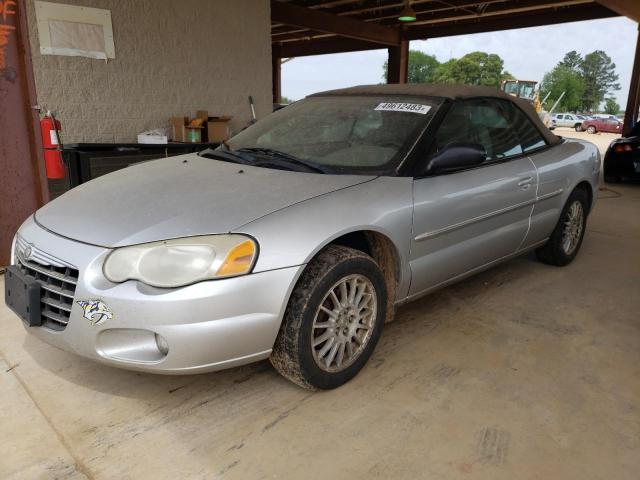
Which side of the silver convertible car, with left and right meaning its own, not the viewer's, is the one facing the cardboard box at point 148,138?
right

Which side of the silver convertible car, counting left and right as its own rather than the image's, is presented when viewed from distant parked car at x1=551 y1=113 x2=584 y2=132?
back

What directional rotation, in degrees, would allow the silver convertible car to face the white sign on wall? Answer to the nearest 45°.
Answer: approximately 90° to its right

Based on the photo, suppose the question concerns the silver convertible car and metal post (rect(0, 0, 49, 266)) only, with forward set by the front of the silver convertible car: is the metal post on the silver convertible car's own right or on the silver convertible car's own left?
on the silver convertible car's own right

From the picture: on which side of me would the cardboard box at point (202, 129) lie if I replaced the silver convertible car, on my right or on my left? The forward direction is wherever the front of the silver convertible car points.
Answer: on my right

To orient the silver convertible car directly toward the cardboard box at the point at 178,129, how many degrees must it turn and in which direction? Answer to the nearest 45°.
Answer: approximately 135° to its right

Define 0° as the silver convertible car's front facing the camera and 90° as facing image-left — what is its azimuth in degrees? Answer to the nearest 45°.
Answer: approximately 45°

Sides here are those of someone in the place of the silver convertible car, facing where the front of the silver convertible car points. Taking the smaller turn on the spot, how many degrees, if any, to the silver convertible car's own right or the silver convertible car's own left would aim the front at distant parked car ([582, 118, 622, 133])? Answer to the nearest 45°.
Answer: approximately 180°
